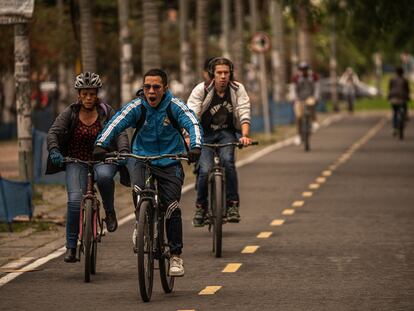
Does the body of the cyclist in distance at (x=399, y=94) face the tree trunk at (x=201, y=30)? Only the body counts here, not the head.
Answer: no

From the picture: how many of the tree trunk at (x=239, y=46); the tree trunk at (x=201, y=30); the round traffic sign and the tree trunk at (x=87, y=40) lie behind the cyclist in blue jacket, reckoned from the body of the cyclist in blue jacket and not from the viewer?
4

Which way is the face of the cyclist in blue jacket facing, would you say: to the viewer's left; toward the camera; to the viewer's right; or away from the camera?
toward the camera

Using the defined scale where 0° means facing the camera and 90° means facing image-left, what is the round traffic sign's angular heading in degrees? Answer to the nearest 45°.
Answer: approximately 0°

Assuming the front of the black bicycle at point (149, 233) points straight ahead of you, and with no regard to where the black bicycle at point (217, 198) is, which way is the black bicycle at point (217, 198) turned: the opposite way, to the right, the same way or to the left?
the same way

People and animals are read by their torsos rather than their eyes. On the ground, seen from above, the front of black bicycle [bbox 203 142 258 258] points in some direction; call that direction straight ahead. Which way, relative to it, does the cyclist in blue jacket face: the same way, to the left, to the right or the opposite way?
the same way

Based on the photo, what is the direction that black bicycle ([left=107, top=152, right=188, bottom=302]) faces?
toward the camera

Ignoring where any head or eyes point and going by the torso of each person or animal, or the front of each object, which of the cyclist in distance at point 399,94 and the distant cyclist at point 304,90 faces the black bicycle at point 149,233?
the distant cyclist

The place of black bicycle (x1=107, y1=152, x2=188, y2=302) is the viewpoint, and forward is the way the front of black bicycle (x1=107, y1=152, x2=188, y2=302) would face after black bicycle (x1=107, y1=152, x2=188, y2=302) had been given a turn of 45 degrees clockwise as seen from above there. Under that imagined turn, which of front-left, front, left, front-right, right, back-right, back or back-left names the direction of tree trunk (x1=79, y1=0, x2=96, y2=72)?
back-right

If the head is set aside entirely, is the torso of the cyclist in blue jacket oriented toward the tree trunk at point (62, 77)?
no

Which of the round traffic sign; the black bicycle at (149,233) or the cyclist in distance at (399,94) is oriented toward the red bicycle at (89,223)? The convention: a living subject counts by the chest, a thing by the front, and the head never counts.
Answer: the round traffic sign

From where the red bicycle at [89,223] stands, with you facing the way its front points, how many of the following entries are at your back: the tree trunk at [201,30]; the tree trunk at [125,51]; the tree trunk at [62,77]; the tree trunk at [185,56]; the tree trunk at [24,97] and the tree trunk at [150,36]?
6

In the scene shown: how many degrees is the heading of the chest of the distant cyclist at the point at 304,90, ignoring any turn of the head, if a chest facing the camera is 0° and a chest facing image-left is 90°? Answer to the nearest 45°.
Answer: approximately 0°

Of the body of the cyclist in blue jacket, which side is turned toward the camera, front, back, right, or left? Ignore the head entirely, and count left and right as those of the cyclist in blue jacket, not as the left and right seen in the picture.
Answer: front

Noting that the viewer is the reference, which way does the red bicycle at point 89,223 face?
facing the viewer

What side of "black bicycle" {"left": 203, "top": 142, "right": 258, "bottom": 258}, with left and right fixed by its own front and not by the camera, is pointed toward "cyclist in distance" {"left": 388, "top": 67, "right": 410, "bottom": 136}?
back

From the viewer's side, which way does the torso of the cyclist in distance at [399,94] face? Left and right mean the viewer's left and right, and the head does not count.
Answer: facing away from the viewer
